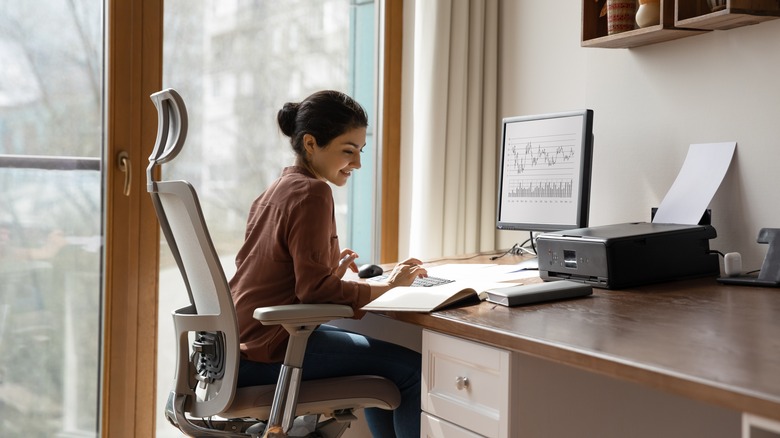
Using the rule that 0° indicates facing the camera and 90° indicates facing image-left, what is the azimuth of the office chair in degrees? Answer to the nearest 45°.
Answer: approximately 270°

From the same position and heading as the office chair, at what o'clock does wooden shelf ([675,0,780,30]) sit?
The wooden shelf is roughly at 12 o'clock from the office chair.

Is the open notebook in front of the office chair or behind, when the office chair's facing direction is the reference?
in front

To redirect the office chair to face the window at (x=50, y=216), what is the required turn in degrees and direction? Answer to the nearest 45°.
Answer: approximately 135° to its left

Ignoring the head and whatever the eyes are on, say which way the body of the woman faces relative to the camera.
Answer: to the viewer's right

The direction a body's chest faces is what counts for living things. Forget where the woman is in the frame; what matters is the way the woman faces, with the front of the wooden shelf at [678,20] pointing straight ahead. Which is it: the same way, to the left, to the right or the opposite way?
the opposite way

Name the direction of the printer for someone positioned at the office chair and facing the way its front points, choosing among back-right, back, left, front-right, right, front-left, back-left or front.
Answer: front

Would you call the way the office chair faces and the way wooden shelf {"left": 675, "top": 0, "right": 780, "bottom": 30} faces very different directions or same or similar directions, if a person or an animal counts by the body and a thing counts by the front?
very different directions

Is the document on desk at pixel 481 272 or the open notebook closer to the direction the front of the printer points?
the open notebook

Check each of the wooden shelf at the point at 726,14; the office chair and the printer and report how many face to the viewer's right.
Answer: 1

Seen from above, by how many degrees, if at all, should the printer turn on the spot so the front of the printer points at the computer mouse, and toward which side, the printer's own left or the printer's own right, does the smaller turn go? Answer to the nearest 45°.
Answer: approximately 45° to the printer's own right

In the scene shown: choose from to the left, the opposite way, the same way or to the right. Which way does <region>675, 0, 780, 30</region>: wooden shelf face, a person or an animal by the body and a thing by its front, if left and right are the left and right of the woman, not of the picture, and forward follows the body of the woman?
the opposite way
